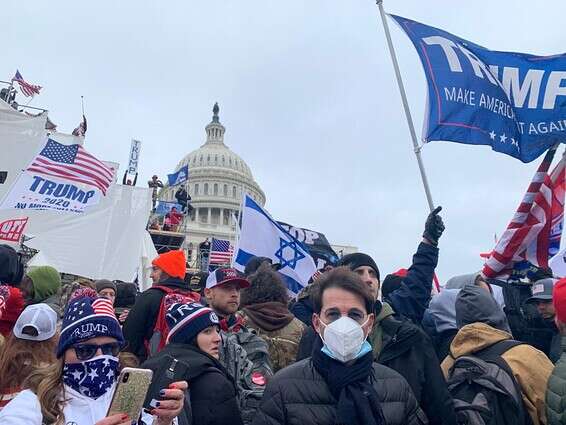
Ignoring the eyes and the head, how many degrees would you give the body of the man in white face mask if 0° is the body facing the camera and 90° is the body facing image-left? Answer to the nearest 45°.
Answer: approximately 0°

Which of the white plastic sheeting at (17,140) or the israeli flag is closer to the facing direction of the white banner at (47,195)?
the israeli flag

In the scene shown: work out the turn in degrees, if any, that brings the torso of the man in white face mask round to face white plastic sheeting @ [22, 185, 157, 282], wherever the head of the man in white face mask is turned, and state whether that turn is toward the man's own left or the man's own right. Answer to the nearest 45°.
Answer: approximately 135° to the man's own right

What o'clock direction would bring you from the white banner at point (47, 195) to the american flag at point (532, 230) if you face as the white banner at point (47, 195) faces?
The american flag is roughly at 11 o'clock from the white banner.

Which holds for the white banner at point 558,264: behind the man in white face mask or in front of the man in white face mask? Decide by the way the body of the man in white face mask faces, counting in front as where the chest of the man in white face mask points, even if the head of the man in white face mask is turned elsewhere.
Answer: behind

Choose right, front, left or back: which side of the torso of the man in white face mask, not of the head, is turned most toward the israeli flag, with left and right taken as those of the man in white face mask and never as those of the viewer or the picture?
back

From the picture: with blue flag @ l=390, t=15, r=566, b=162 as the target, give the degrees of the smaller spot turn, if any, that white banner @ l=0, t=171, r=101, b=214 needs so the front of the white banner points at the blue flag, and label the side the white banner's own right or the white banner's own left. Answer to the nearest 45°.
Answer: approximately 45° to the white banner's own left

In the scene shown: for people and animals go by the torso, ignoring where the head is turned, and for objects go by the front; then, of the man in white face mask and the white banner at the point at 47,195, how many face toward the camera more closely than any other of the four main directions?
2
